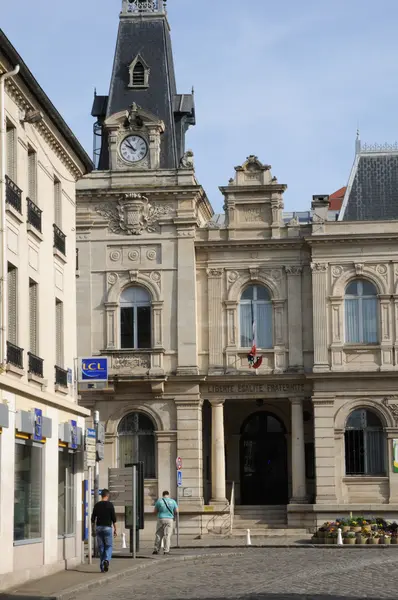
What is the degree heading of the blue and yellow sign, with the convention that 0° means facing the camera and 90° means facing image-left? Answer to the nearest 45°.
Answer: approximately 0°

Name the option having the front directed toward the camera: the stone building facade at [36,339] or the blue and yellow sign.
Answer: the blue and yellow sign

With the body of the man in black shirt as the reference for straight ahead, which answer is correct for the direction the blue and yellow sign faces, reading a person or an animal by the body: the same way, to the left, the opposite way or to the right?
the opposite way

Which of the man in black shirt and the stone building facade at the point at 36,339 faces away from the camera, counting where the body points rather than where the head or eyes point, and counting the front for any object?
the man in black shirt

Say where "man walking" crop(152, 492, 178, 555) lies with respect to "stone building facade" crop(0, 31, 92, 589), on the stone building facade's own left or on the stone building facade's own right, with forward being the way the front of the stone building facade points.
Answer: on the stone building facade's own left

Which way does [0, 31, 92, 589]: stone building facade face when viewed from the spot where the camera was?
facing to the right of the viewer

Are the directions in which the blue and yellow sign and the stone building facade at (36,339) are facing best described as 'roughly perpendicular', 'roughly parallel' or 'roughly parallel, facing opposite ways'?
roughly perpendicular

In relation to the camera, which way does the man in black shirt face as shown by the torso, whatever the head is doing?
away from the camera
